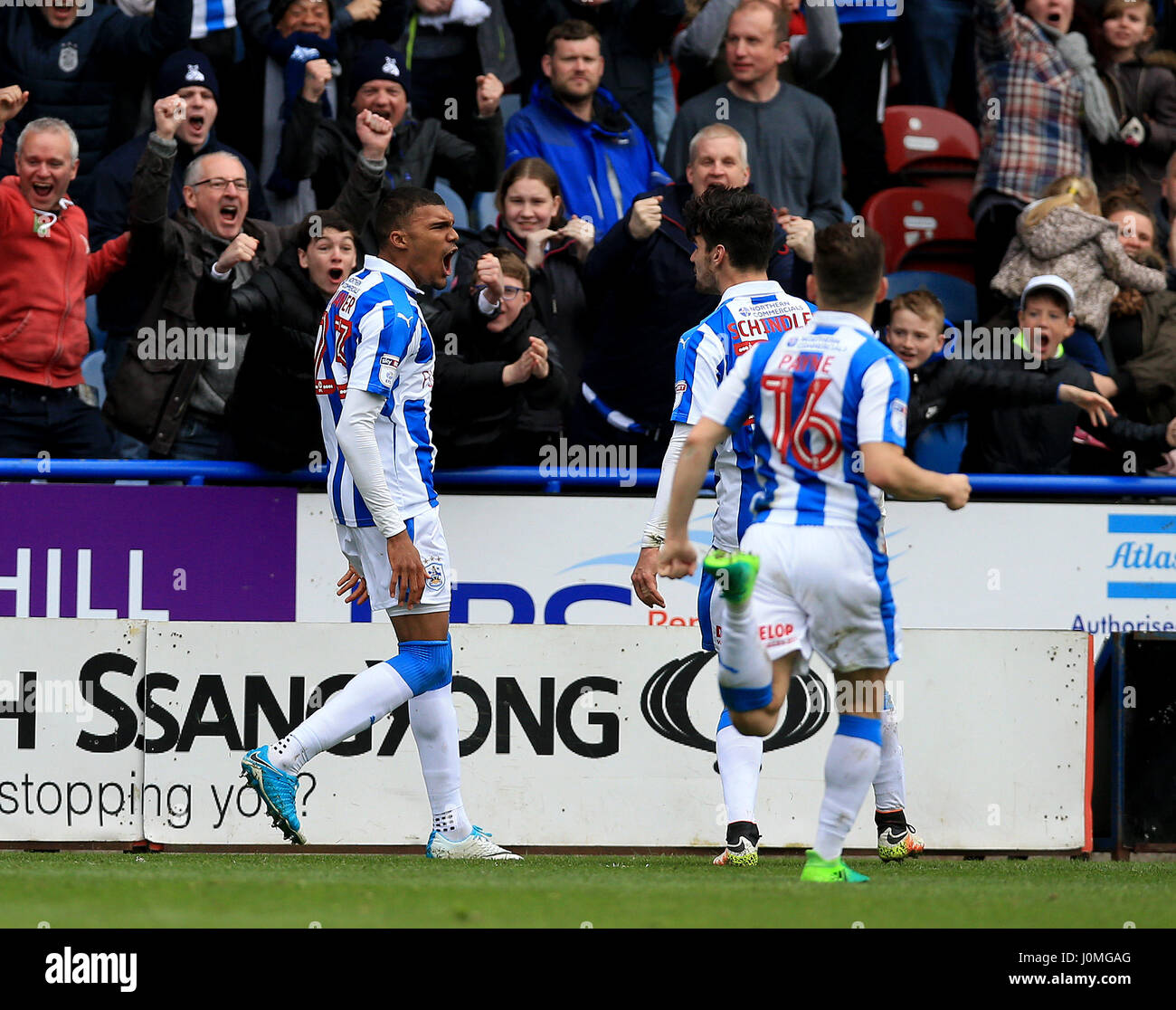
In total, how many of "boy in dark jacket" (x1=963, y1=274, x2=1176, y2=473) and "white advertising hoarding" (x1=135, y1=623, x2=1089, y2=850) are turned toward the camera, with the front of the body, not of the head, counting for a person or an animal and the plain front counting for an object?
2

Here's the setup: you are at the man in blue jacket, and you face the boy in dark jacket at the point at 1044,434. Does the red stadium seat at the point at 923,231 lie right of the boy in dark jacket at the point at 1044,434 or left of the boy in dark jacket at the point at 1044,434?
left

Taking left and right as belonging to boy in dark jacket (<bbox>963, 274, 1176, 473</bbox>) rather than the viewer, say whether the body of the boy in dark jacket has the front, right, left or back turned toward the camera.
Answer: front

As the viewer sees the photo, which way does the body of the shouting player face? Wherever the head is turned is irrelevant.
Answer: to the viewer's right

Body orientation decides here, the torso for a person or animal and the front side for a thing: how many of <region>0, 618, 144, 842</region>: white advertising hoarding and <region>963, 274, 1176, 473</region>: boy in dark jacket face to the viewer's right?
0

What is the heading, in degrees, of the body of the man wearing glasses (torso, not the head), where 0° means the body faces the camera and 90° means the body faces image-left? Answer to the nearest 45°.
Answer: approximately 315°

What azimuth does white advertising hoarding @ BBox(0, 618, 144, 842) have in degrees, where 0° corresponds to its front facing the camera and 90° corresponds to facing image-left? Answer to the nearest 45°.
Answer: approximately 0°

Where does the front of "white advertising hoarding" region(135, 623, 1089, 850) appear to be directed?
toward the camera

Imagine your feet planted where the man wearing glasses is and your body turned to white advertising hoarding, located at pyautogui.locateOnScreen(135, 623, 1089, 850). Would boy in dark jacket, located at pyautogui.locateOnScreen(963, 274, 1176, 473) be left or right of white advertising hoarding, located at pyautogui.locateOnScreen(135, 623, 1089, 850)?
left
